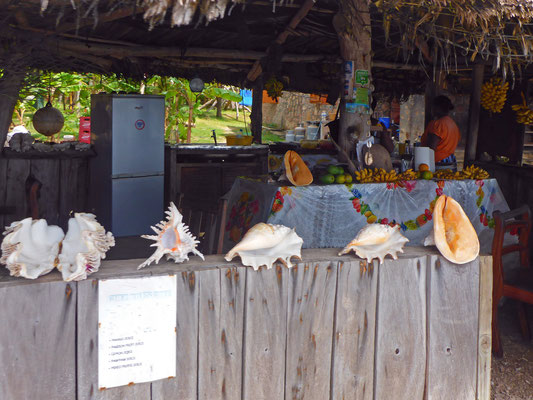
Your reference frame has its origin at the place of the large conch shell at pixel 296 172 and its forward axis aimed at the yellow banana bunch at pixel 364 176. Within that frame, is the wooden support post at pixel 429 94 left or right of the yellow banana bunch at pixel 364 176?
left

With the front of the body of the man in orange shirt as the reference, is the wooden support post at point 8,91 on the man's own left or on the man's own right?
on the man's own left

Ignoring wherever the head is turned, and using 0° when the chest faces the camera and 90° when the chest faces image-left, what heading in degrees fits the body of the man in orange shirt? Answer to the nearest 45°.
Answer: approximately 135°

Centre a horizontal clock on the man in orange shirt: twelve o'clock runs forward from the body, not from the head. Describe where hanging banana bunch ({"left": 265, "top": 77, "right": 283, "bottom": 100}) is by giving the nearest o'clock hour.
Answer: The hanging banana bunch is roughly at 12 o'clock from the man in orange shirt.

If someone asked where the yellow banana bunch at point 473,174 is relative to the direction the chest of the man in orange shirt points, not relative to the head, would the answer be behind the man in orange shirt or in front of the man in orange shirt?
behind

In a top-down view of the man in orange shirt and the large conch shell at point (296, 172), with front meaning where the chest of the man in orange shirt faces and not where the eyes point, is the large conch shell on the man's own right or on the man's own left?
on the man's own left

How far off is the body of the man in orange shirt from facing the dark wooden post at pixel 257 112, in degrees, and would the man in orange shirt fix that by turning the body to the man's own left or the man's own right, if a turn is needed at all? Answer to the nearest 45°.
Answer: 0° — they already face it

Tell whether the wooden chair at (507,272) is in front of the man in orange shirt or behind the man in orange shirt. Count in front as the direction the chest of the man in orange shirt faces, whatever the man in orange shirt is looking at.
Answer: behind

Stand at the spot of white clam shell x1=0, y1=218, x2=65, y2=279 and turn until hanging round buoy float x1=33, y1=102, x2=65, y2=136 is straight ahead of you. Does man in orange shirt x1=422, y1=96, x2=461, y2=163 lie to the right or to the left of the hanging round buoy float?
right

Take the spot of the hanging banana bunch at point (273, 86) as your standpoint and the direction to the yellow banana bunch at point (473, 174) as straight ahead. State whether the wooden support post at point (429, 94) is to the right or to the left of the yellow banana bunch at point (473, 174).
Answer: left

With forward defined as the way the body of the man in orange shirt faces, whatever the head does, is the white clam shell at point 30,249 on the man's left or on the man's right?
on the man's left

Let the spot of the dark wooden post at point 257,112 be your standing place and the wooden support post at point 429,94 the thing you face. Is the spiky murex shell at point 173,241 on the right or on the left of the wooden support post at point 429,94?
right
